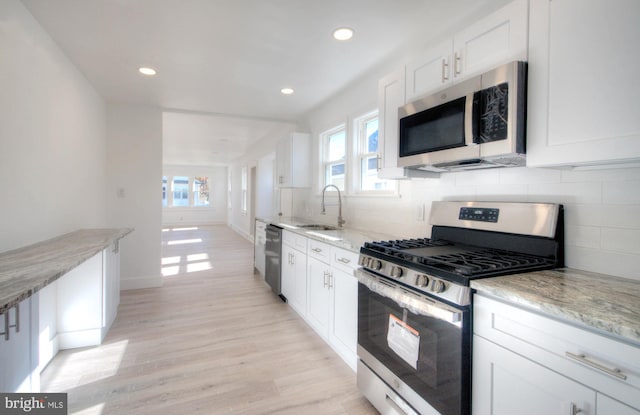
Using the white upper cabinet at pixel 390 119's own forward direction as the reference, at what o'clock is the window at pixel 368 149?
The window is roughly at 4 o'clock from the white upper cabinet.

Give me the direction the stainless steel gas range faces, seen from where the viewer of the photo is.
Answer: facing the viewer and to the left of the viewer

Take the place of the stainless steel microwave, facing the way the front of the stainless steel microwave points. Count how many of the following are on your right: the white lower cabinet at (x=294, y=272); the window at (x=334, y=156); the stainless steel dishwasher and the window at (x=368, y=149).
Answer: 4

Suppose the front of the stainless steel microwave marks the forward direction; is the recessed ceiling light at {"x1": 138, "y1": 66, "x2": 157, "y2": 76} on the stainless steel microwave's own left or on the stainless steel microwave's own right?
on the stainless steel microwave's own right

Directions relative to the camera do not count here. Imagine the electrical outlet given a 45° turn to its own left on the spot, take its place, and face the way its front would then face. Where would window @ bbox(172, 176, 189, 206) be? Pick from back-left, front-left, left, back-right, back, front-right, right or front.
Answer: back-right

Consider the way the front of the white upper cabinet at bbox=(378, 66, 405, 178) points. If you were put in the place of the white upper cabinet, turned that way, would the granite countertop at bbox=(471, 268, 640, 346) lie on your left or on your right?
on your left

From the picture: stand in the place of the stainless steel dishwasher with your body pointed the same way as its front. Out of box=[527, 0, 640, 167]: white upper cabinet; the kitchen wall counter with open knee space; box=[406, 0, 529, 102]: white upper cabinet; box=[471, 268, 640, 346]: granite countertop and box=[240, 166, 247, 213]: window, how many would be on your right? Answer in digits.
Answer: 1

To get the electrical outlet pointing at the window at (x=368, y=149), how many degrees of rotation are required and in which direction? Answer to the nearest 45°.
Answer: approximately 90° to its right

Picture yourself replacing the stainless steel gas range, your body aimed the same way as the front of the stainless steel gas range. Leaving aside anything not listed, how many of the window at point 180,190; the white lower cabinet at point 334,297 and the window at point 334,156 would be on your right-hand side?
3

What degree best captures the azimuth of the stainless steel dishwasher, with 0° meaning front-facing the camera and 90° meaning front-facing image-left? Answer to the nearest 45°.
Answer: approximately 90°

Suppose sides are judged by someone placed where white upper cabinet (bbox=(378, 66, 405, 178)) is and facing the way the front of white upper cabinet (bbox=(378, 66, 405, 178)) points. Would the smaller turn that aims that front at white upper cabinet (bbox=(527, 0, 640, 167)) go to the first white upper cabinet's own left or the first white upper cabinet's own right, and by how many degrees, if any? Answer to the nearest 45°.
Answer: approximately 90° to the first white upper cabinet's own left

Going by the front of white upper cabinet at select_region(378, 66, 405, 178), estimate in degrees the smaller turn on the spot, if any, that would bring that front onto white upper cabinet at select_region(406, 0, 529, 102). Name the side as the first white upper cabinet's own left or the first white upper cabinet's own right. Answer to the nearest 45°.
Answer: approximately 90° to the first white upper cabinet's own left

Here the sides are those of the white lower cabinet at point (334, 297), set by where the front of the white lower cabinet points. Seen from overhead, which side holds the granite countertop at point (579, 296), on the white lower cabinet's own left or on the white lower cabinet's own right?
on the white lower cabinet's own left

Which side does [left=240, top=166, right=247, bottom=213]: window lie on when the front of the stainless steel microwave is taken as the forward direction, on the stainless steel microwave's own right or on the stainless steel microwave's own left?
on the stainless steel microwave's own right
